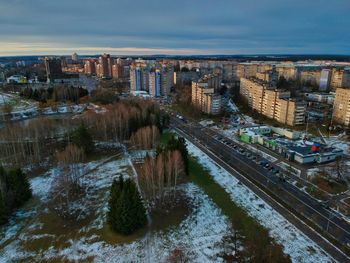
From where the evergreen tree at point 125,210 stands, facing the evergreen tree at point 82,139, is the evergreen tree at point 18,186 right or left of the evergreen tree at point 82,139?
left

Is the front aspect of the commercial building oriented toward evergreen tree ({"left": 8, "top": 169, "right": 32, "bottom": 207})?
yes

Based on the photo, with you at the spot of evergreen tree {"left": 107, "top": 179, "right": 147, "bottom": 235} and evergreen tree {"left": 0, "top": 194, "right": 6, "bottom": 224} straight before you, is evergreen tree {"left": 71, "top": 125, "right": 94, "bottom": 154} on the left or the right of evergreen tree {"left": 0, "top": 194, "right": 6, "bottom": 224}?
right

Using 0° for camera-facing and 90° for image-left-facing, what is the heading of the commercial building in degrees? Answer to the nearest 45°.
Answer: approximately 45°

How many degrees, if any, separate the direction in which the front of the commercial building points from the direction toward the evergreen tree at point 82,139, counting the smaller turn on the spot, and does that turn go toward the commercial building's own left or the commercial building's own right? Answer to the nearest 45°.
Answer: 0° — it already faces it
